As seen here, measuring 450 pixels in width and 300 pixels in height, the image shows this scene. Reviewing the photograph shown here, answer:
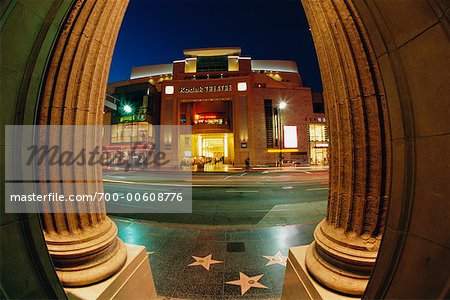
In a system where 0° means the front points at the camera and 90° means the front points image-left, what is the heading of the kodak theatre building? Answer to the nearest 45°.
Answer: approximately 0°

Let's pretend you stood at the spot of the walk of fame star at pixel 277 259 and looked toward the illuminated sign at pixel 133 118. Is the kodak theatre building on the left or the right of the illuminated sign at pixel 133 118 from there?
right

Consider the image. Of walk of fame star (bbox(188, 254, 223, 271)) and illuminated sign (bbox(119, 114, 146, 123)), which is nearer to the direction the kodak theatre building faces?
the walk of fame star

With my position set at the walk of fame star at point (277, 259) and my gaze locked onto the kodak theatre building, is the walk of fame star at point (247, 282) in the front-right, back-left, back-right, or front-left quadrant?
back-left

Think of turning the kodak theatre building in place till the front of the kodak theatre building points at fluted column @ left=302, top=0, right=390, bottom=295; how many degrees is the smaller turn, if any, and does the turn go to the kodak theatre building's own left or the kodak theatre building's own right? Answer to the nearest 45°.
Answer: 0° — it already faces it

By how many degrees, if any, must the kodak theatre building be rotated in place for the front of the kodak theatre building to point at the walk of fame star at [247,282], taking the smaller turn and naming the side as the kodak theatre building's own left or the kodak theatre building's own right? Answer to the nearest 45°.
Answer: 0° — it already faces it

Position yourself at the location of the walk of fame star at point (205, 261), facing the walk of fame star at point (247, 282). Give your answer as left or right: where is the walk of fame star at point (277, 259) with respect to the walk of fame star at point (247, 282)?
left

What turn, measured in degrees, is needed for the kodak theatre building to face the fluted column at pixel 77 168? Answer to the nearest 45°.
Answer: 0° — it already faces it

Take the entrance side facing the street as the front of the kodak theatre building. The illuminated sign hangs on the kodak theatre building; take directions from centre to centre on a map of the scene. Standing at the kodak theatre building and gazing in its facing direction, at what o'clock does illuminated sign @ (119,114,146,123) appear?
The illuminated sign is roughly at 3 o'clock from the kodak theatre building.
